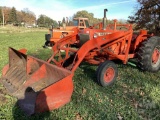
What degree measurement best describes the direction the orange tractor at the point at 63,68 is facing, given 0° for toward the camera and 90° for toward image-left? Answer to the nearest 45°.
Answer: approximately 45°

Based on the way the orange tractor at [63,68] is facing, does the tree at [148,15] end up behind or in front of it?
behind
